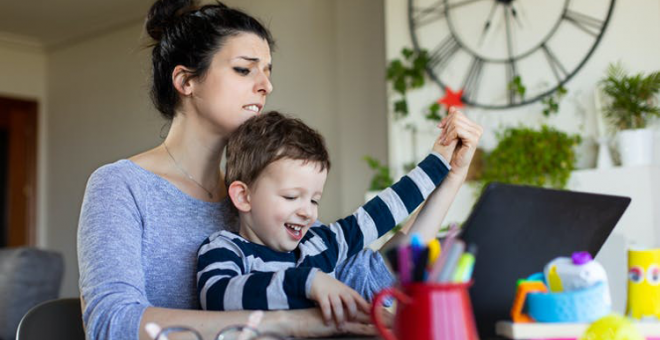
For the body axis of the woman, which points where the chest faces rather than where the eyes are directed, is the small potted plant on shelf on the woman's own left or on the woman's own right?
on the woman's own left

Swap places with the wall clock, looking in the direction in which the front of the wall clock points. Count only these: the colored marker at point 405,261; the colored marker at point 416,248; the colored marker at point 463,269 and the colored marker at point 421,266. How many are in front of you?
4

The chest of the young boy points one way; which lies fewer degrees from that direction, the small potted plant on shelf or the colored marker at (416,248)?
the colored marker

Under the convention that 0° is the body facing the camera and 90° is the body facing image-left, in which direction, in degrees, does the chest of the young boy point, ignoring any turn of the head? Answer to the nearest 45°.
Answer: approximately 315°

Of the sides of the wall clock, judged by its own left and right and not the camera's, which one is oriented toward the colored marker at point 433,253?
front

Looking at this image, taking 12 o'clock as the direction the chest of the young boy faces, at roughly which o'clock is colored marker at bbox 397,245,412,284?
The colored marker is roughly at 1 o'clock from the young boy.

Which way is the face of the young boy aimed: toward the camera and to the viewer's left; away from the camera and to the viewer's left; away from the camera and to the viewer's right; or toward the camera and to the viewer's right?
toward the camera and to the viewer's right

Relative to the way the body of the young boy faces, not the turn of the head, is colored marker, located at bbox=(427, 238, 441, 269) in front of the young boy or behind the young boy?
in front

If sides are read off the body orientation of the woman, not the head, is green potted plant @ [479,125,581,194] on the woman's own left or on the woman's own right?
on the woman's own left

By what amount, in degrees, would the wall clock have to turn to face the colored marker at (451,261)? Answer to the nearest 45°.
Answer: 0° — it already faces it

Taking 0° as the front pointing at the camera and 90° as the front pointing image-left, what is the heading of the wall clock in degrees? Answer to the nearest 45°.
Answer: approximately 0°
